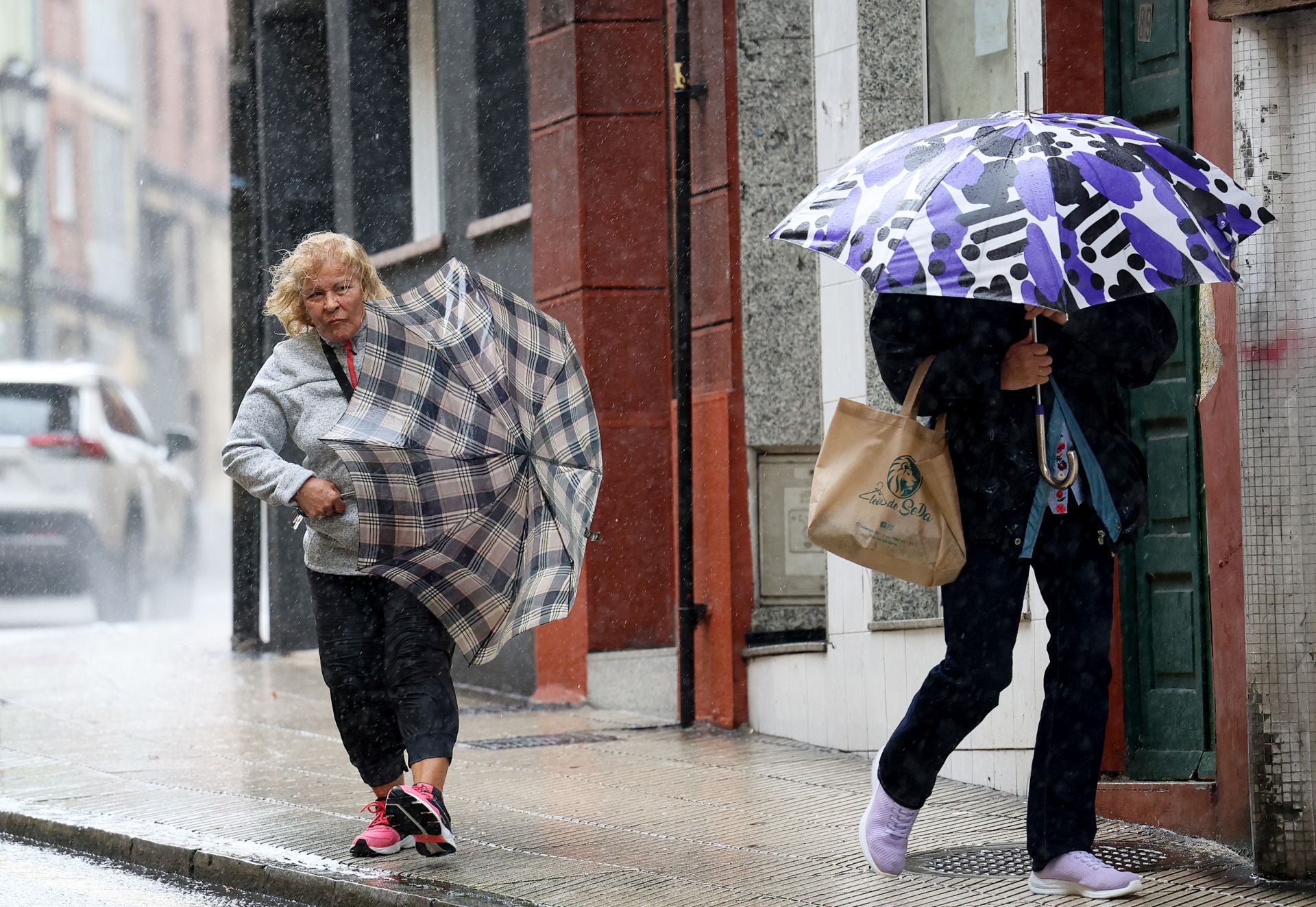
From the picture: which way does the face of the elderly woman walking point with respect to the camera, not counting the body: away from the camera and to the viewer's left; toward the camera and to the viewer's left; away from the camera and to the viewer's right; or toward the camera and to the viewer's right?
toward the camera and to the viewer's right

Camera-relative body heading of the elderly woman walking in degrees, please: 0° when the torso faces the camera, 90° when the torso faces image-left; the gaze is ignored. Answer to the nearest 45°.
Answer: approximately 0°

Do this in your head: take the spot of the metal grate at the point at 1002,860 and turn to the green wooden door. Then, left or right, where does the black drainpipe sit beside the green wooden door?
left

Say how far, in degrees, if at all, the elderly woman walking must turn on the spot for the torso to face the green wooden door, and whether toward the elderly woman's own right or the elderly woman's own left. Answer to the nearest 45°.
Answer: approximately 90° to the elderly woman's own left

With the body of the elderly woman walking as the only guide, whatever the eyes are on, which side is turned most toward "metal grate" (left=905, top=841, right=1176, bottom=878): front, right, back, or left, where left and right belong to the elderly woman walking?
left
